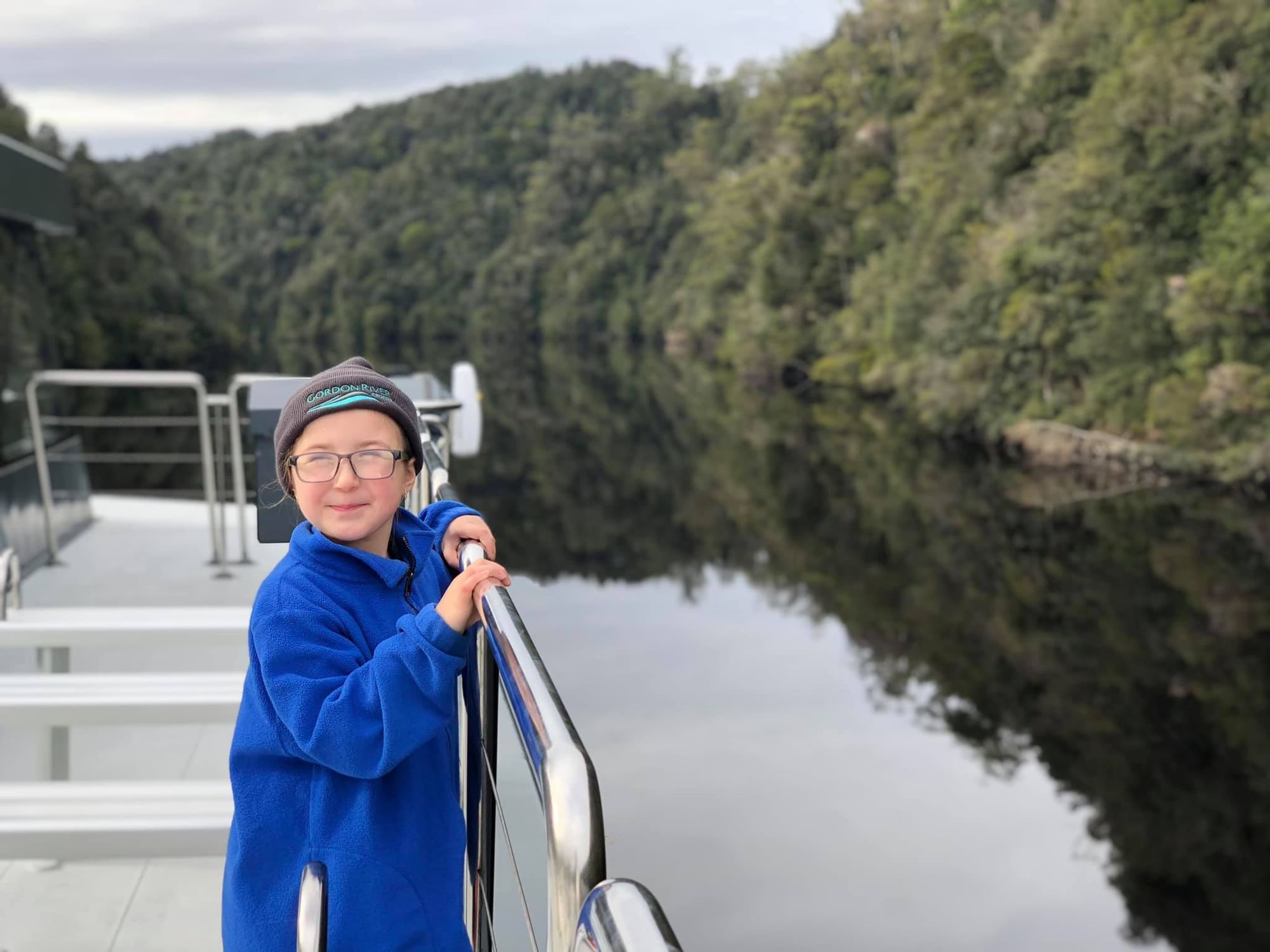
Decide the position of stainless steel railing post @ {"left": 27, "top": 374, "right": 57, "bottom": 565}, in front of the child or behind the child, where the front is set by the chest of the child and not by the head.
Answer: behind

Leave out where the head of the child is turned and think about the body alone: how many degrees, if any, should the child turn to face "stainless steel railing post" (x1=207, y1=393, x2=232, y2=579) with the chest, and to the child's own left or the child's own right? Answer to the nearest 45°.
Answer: approximately 135° to the child's own left

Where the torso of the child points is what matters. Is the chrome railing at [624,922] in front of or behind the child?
in front

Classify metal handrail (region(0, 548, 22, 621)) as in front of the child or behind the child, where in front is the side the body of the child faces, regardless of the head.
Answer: behind

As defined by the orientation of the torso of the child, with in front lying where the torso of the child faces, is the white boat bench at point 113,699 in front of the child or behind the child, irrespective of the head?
behind

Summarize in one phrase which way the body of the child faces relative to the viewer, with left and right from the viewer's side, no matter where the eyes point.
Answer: facing the viewer and to the right of the viewer

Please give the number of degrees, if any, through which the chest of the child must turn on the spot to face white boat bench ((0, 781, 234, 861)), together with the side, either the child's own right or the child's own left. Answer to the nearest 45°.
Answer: approximately 180°
